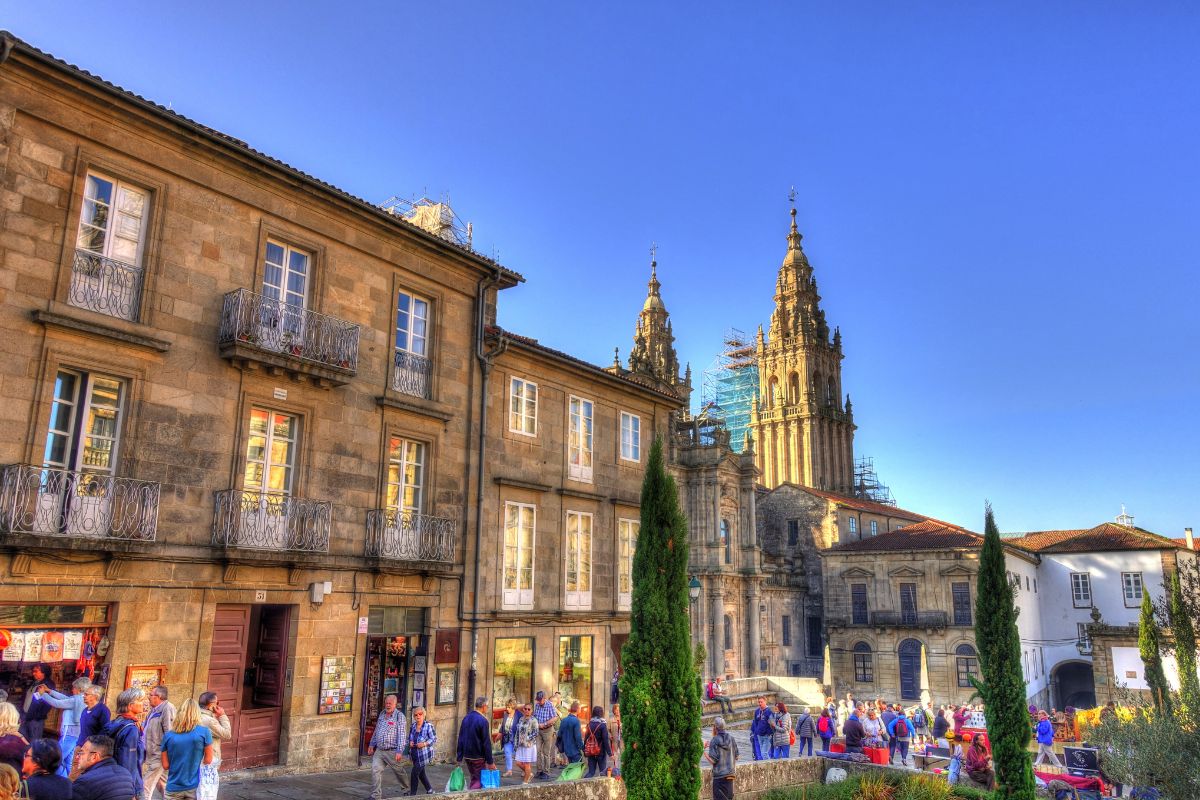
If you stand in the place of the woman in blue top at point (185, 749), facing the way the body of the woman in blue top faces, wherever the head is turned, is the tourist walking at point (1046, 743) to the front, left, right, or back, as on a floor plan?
right

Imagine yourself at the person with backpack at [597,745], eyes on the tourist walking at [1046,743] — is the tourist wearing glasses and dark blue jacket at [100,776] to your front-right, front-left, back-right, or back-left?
back-right

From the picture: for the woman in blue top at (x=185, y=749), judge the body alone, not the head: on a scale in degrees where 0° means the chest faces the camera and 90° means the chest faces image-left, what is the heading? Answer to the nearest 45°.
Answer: approximately 180°

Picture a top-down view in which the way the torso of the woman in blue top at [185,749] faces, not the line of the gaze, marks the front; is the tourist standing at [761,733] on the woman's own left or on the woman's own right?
on the woman's own right

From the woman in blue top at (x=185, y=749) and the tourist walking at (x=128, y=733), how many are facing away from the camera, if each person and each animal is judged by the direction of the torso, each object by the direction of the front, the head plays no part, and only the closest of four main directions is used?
1

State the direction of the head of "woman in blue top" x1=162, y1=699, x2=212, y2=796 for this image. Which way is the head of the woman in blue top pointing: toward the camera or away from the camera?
away from the camera
